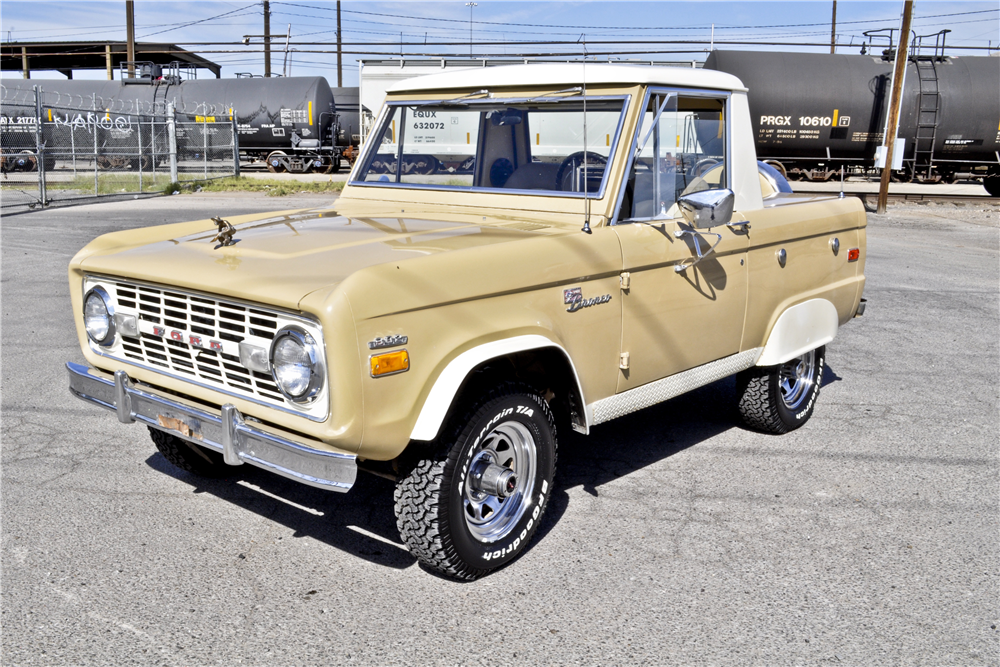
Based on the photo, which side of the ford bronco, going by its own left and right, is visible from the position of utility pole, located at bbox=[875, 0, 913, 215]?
back

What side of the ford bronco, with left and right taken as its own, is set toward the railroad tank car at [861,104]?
back

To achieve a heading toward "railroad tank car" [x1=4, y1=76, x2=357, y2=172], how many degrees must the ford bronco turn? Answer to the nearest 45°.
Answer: approximately 135° to its right

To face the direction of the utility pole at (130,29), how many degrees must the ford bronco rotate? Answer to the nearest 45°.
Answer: approximately 135° to its right
